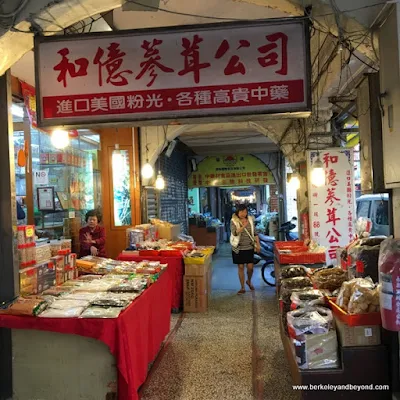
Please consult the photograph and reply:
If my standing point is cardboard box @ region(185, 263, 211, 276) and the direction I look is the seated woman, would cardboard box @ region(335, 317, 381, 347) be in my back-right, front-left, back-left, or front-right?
back-left

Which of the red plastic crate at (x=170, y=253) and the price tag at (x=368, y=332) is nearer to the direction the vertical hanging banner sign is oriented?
the price tag

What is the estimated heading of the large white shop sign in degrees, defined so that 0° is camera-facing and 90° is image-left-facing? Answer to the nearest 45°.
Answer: approximately 0°

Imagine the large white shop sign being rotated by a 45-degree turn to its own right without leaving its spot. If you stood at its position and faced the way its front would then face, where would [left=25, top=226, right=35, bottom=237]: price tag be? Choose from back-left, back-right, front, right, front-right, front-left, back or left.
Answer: right

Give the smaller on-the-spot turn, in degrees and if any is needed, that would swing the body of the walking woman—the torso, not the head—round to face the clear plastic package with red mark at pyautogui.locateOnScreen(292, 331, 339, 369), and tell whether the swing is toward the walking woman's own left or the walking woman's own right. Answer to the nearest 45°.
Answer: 0° — they already face it

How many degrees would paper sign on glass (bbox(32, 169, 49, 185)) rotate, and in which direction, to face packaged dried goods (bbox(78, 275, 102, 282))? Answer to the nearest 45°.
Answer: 0° — it already faces it

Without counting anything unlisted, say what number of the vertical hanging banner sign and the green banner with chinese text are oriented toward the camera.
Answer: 2
